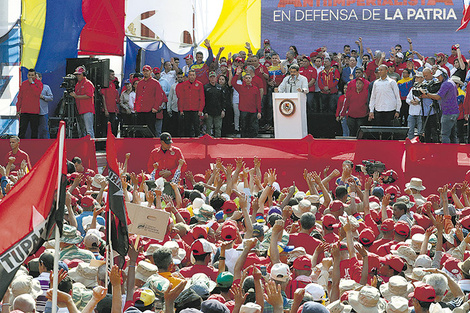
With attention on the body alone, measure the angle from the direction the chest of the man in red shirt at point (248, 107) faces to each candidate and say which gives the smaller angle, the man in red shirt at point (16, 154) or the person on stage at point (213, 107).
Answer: the man in red shirt

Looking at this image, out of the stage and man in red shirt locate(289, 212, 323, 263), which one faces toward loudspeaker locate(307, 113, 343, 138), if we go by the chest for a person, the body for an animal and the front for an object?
the man in red shirt

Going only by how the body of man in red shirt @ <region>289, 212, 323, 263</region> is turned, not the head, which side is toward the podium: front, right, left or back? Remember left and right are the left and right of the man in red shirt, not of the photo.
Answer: front

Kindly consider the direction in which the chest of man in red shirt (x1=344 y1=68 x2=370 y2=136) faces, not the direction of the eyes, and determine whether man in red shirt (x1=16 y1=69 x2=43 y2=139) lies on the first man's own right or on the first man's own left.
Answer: on the first man's own right

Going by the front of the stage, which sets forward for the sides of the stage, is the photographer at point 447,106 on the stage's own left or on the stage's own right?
on the stage's own left

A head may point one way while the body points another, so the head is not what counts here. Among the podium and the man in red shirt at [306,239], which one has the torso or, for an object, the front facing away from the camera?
the man in red shirt

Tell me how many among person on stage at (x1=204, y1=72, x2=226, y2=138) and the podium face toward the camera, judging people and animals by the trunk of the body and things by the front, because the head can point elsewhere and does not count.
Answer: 2

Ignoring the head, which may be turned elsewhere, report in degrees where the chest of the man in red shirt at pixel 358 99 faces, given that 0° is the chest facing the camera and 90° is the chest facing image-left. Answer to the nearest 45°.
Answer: approximately 0°

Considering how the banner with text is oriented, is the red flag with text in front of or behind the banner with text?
in front

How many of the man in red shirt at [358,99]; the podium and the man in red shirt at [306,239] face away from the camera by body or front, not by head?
1

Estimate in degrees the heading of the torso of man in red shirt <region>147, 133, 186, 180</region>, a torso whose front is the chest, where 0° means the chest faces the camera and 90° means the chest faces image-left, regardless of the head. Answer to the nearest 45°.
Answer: approximately 0°
